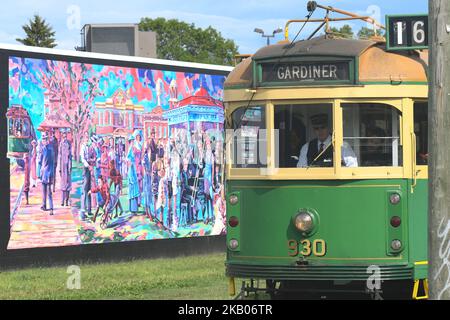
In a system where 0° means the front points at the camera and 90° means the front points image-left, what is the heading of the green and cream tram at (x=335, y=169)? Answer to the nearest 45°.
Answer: approximately 0°

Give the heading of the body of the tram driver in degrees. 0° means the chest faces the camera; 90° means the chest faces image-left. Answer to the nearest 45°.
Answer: approximately 0°
